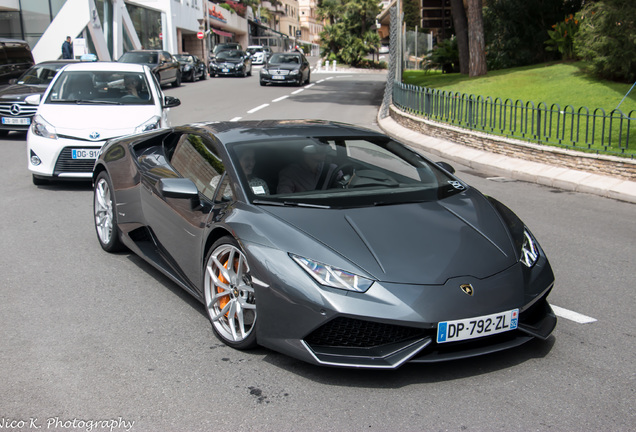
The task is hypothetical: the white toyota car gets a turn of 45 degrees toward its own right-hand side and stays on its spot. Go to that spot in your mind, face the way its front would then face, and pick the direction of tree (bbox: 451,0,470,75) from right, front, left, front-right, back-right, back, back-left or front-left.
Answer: back

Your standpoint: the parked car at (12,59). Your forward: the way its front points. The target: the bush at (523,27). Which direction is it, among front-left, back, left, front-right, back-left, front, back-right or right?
back-left

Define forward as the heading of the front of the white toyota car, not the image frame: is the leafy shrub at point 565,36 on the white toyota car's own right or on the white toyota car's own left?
on the white toyota car's own left

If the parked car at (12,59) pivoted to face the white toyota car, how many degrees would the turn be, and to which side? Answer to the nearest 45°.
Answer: approximately 45° to its left

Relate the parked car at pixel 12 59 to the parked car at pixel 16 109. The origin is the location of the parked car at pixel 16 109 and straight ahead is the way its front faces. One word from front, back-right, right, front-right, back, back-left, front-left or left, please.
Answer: back-right

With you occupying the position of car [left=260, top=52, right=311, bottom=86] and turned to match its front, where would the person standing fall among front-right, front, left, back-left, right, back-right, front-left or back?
right
